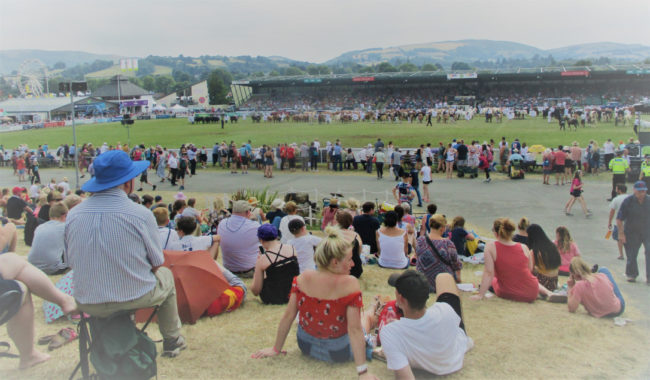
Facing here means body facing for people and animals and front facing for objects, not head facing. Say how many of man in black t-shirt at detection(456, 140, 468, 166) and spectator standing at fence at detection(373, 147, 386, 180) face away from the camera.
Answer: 2

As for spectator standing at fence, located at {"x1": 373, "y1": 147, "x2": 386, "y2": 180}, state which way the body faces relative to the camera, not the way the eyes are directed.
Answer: away from the camera

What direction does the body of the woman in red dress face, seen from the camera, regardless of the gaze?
away from the camera

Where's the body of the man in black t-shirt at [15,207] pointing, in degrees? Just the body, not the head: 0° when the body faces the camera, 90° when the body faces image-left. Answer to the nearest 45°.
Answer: approximately 225°

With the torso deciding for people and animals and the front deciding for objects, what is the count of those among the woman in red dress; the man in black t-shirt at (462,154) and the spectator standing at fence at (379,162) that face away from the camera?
3

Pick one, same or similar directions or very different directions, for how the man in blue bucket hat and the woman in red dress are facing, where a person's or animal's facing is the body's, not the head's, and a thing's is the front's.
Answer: same or similar directions

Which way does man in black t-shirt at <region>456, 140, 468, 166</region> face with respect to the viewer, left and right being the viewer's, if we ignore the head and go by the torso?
facing away from the viewer

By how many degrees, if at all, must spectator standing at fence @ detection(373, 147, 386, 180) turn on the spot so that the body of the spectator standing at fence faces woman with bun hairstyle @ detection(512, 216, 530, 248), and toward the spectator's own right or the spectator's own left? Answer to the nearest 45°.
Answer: approximately 180°

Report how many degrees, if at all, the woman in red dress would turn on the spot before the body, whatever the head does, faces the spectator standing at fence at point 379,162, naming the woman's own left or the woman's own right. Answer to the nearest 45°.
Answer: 0° — they already face them

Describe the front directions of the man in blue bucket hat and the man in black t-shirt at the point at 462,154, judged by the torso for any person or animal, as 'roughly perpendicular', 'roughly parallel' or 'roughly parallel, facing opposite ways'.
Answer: roughly parallel

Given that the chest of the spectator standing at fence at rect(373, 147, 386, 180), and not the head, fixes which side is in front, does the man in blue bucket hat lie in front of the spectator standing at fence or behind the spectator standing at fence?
behind

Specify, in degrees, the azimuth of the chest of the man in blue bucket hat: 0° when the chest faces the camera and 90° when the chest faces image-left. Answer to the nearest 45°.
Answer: approximately 225°

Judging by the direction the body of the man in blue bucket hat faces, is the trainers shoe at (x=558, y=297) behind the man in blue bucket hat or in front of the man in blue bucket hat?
in front

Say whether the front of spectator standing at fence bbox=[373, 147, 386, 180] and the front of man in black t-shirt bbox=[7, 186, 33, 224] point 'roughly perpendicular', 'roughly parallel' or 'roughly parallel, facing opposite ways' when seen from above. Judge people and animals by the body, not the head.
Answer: roughly parallel

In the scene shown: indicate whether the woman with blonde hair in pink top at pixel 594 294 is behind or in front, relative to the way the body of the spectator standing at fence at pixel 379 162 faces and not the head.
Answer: behind
